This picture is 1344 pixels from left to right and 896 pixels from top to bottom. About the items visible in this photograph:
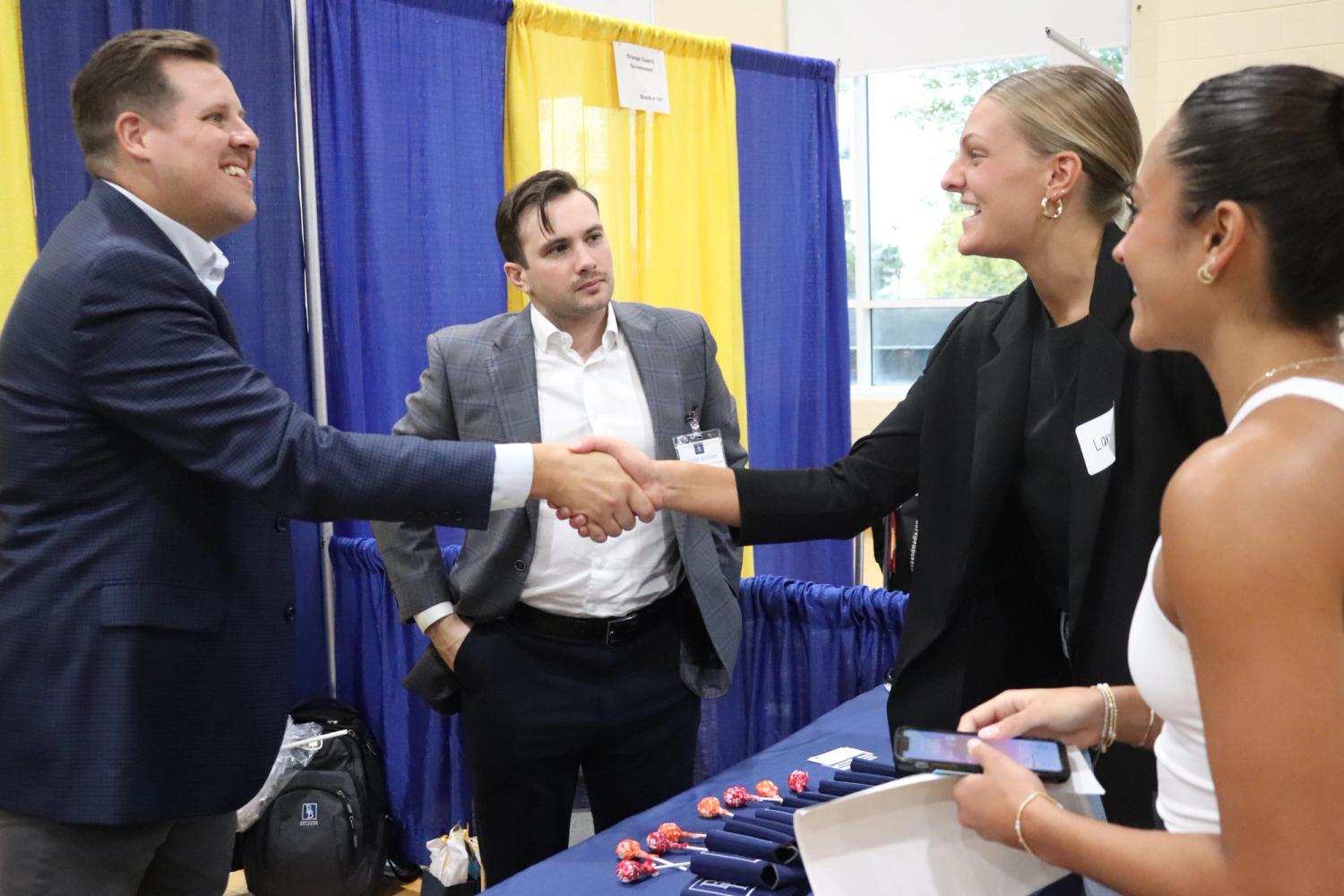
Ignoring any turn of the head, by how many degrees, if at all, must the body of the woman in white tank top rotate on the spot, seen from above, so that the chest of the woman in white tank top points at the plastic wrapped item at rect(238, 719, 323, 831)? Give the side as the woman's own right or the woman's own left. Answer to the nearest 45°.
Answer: approximately 45° to the woman's own right

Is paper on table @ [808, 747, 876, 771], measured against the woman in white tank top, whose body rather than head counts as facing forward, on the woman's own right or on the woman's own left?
on the woman's own right

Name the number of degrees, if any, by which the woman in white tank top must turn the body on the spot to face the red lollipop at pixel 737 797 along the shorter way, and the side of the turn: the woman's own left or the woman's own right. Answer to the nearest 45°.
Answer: approximately 45° to the woman's own right

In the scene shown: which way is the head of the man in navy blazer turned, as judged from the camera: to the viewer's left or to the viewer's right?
to the viewer's right

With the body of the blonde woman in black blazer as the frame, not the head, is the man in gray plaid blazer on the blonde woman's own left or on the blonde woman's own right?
on the blonde woman's own right

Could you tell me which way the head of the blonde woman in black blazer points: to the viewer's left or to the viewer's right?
to the viewer's left

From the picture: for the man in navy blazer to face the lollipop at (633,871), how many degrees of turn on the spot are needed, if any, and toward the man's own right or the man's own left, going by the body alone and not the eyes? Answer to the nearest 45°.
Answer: approximately 45° to the man's own right

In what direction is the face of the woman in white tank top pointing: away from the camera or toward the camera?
away from the camera

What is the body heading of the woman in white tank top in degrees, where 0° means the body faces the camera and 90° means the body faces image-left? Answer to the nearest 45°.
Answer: approximately 90°

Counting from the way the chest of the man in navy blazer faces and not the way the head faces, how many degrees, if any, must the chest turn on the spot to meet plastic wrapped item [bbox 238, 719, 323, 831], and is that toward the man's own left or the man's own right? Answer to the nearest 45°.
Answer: approximately 90° to the man's own left

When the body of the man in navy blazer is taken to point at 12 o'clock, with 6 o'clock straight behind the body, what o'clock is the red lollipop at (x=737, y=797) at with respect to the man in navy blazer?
The red lollipop is roughly at 12 o'clock from the man in navy blazer.

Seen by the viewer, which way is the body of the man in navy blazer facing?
to the viewer's right

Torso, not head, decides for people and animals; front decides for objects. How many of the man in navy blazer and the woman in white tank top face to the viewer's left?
1
